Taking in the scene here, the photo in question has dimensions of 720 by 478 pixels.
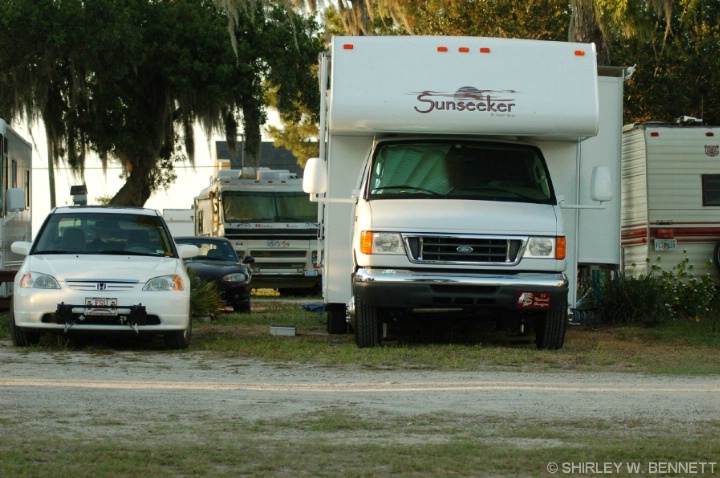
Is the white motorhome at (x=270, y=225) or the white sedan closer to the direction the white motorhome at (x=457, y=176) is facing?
the white sedan

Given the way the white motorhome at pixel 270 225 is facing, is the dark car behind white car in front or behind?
in front

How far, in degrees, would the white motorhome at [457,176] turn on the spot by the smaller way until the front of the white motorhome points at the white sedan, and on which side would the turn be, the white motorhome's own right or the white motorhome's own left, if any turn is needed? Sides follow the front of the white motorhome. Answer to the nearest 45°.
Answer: approximately 90° to the white motorhome's own right

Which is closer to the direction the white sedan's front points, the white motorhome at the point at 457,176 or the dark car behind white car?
the white motorhome

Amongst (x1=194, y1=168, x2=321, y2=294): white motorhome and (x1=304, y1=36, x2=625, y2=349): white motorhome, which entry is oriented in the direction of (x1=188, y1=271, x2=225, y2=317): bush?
(x1=194, y1=168, x2=321, y2=294): white motorhome
